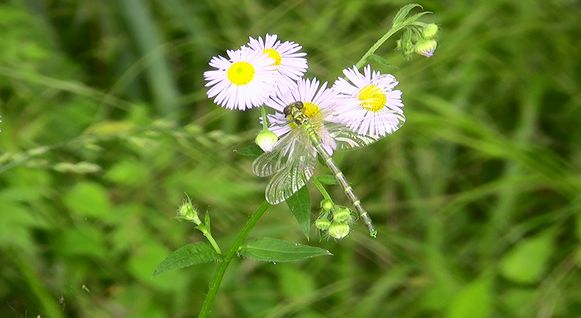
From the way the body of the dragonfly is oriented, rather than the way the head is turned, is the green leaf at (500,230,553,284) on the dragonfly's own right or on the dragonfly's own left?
on the dragonfly's own right

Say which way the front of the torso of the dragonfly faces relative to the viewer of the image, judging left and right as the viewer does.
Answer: facing away from the viewer and to the left of the viewer
